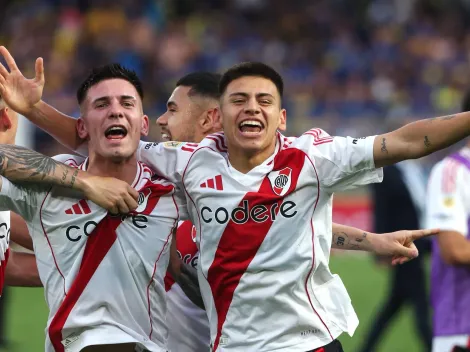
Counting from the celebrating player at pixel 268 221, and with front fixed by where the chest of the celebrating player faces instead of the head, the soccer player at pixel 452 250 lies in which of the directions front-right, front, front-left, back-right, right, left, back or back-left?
back-left

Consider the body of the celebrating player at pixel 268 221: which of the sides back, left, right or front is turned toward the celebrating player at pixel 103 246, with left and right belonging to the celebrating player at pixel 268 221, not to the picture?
right

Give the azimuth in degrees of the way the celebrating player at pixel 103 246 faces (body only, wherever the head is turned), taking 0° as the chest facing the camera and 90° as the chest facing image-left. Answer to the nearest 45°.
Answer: approximately 0°

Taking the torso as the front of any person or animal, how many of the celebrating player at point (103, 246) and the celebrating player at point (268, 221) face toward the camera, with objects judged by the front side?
2

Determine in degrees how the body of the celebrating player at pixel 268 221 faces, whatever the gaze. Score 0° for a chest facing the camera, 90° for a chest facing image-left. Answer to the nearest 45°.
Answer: approximately 0°

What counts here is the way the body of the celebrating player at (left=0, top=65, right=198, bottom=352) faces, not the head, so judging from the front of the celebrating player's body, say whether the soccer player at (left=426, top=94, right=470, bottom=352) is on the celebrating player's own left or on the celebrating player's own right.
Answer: on the celebrating player's own left

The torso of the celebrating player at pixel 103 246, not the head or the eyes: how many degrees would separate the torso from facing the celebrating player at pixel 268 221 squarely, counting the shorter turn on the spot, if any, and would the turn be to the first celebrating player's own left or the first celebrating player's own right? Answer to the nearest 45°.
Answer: approximately 90° to the first celebrating player's own left
